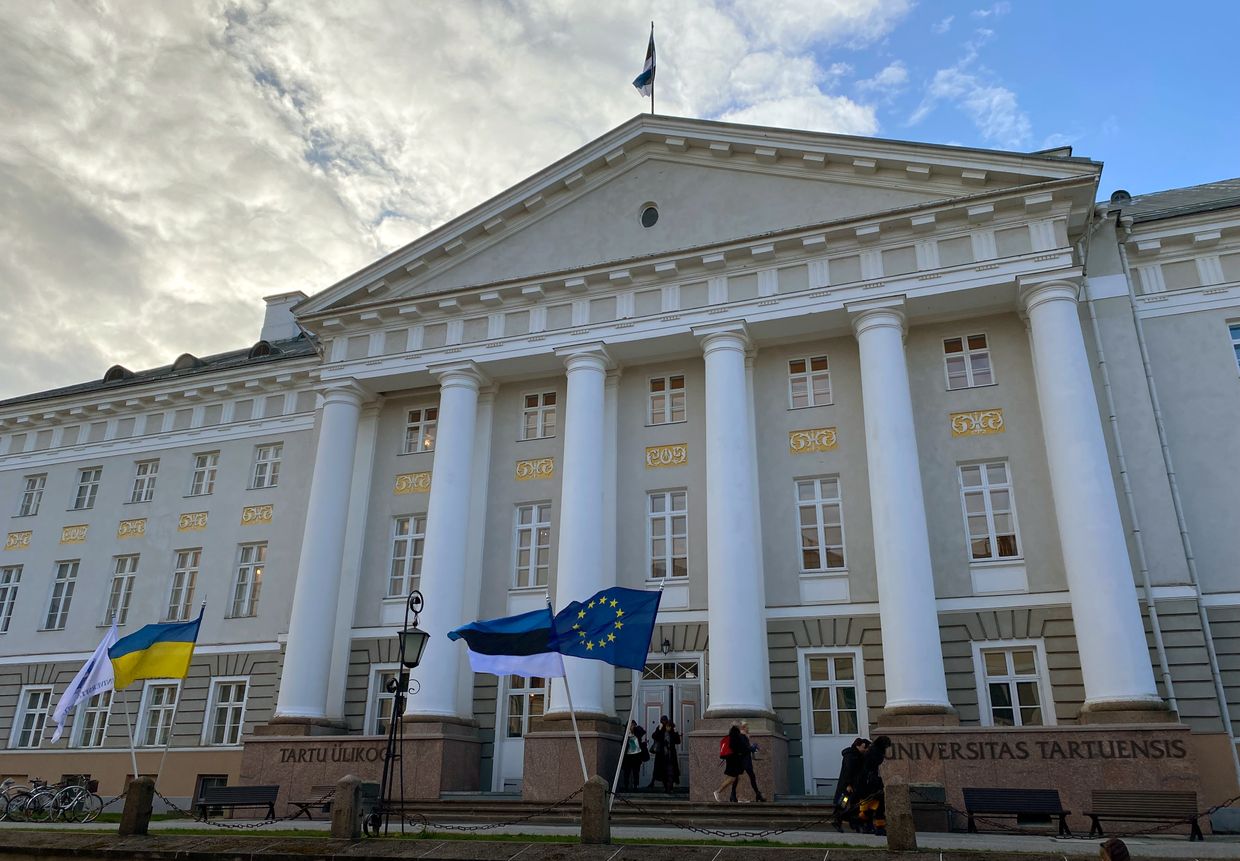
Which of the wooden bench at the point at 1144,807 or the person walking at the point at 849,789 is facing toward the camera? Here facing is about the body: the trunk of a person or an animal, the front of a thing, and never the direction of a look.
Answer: the wooden bench

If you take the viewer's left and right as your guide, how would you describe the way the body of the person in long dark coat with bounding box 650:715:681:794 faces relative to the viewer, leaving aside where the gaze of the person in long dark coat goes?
facing the viewer

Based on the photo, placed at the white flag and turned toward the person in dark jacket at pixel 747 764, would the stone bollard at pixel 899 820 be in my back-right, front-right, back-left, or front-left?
front-right

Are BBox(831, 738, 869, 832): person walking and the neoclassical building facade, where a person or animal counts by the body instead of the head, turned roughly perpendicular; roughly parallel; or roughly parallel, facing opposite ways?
roughly perpendicular

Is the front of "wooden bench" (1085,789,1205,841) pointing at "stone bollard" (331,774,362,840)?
no

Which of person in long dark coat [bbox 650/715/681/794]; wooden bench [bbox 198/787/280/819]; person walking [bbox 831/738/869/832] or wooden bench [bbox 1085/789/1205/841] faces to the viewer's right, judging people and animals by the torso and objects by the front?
the person walking

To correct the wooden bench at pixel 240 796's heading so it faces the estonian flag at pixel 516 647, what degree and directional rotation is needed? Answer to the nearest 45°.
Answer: approximately 45° to its left

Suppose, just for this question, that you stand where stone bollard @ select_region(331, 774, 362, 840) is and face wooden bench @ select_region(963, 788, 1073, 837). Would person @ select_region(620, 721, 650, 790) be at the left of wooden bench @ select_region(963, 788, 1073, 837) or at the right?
left

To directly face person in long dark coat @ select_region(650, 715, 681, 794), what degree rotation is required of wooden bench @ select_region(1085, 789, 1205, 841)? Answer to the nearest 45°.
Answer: approximately 90° to its right

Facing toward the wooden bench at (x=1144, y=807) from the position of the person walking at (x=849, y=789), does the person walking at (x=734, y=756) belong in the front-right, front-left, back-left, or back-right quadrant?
back-left

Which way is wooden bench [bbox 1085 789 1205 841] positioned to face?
toward the camera

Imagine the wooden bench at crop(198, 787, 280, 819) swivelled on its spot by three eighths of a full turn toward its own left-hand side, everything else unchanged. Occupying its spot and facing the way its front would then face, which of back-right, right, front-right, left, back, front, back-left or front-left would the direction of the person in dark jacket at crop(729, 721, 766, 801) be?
right

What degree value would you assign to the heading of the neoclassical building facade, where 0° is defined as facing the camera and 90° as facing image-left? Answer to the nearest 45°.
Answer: approximately 0°

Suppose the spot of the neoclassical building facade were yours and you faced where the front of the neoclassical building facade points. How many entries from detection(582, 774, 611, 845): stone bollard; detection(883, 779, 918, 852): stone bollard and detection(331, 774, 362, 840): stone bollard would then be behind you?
0

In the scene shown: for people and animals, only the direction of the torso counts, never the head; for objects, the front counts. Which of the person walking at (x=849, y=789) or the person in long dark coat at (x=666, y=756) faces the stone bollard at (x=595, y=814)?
the person in long dark coat

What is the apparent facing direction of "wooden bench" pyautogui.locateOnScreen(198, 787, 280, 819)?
toward the camera
